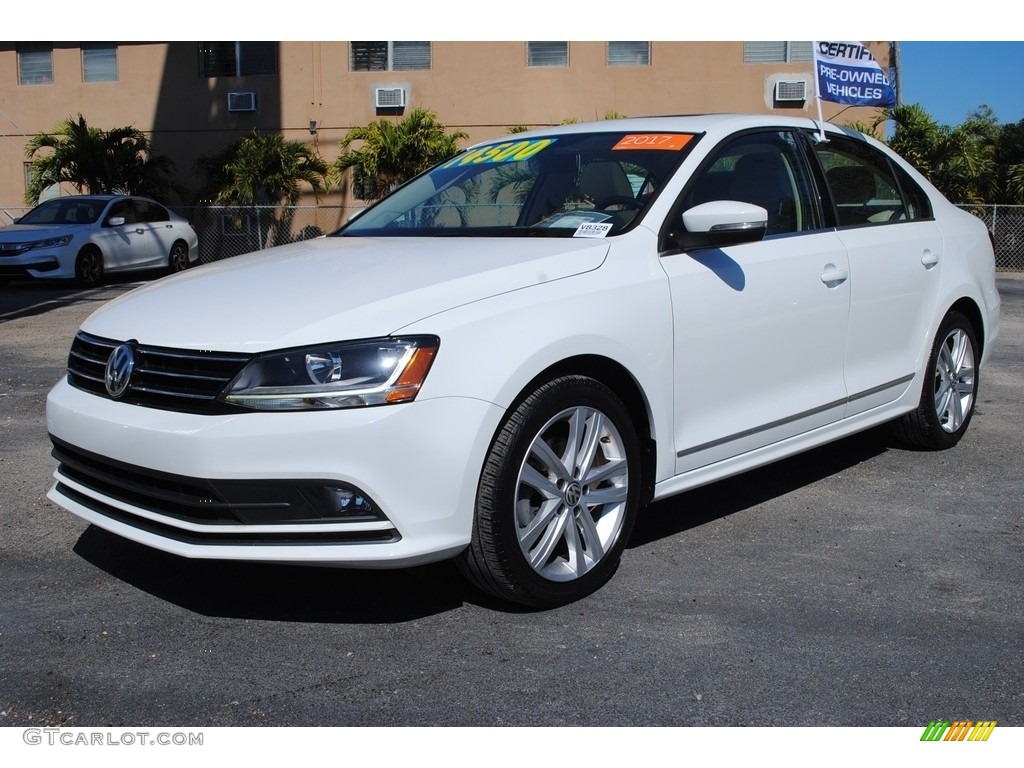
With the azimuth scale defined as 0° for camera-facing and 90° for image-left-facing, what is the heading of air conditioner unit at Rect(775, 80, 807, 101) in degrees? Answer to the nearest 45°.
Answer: approximately 0°

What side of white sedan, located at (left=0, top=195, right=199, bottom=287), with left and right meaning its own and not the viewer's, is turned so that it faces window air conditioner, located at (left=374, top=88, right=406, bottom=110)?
back

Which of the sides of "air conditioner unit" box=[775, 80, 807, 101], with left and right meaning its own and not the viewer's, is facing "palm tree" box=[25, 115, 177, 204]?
right

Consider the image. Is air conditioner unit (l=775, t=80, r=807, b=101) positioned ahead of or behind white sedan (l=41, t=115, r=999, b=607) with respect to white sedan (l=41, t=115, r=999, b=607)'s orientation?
behind

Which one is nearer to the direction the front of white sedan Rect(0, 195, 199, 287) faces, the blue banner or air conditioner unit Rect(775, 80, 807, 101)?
the blue banner

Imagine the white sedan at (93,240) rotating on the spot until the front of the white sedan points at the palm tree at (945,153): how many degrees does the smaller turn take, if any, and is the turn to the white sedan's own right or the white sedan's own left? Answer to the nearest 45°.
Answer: approximately 135° to the white sedan's own left

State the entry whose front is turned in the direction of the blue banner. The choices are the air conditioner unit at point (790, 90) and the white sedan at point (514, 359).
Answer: the air conditioner unit

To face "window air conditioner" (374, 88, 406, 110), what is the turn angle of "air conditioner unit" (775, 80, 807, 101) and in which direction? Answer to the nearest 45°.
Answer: approximately 90° to its right
